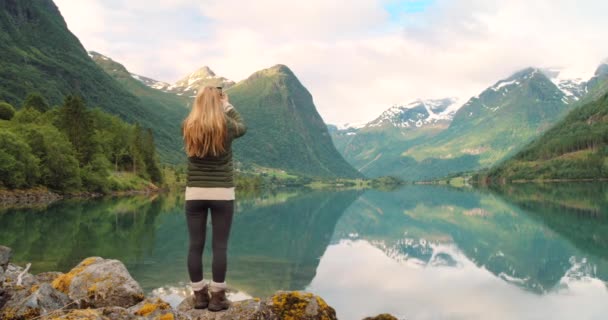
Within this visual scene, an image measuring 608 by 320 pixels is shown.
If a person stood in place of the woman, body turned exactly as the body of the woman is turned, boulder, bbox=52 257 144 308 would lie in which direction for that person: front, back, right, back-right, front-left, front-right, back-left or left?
front-left

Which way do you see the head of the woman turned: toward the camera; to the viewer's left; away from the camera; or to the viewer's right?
away from the camera

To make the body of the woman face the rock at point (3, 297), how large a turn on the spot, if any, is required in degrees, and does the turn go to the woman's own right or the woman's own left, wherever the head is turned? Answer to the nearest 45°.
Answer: approximately 45° to the woman's own left

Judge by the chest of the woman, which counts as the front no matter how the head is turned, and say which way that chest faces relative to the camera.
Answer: away from the camera

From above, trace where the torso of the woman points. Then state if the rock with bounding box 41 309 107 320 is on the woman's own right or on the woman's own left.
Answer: on the woman's own left
